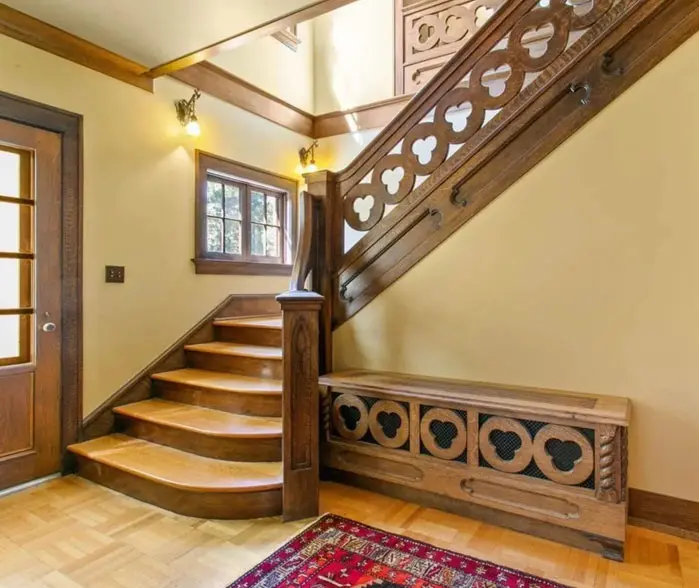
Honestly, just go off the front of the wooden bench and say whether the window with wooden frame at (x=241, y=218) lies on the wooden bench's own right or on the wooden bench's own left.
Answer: on the wooden bench's own right

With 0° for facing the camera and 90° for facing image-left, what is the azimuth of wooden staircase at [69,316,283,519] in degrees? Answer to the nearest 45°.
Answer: approximately 45°

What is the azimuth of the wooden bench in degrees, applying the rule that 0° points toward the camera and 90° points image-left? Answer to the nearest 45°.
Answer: approximately 45°

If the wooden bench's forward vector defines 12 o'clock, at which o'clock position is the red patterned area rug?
The red patterned area rug is roughly at 12 o'clock from the wooden bench.

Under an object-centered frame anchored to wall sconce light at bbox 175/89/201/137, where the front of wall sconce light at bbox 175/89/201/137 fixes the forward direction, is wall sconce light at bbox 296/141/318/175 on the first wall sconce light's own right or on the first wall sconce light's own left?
on the first wall sconce light's own left

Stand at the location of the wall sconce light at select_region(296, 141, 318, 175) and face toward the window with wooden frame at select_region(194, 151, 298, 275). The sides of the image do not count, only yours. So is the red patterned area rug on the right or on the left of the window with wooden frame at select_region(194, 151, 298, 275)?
left
